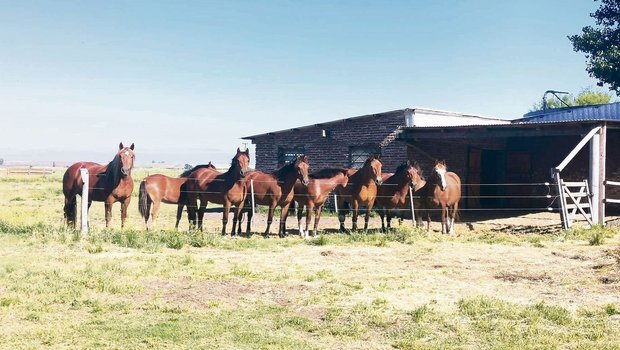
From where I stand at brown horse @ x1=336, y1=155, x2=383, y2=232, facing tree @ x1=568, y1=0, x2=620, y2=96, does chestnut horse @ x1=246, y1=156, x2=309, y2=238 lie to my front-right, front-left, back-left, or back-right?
back-left

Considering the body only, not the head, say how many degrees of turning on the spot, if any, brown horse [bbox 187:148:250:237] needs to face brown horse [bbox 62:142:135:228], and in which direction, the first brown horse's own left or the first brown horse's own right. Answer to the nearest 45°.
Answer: approximately 135° to the first brown horse's own right

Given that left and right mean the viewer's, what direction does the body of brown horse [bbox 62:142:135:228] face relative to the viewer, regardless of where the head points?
facing the viewer and to the right of the viewer

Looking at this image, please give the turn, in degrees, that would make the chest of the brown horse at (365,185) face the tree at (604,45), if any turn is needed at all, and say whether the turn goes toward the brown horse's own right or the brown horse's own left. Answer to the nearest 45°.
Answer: approximately 90° to the brown horse's own left

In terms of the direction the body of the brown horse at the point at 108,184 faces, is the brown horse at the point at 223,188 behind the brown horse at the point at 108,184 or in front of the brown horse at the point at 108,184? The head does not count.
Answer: in front

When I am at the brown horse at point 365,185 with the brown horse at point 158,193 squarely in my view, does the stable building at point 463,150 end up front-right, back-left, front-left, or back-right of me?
back-right

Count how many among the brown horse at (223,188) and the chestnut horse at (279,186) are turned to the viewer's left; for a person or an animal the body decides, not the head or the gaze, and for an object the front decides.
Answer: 0

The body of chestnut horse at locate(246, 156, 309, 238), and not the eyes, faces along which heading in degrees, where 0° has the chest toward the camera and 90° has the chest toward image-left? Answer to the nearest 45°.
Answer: approximately 315°

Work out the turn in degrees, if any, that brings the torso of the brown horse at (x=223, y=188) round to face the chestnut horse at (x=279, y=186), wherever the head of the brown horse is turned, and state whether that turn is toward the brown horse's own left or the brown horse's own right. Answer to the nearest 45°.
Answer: approximately 45° to the brown horse's own left

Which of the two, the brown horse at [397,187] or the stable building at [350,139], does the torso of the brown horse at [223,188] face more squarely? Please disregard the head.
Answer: the brown horse

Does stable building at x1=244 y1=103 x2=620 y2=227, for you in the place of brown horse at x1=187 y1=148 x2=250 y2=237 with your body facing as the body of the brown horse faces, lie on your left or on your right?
on your left

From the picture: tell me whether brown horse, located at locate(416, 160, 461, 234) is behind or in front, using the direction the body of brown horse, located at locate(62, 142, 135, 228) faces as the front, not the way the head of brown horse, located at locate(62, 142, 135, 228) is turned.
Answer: in front

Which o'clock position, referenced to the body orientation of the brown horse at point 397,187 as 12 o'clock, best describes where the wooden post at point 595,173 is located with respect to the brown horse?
The wooden post is roughly at 10 o'clock from the brown horse.
